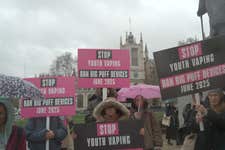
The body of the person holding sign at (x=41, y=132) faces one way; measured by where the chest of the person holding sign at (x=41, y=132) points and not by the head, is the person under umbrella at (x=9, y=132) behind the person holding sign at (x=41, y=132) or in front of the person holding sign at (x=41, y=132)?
in front

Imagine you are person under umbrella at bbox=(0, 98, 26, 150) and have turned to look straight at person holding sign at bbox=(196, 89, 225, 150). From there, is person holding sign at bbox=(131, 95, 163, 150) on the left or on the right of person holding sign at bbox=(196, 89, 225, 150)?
left

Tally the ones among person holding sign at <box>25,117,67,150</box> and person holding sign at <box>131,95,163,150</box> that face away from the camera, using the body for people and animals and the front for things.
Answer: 0

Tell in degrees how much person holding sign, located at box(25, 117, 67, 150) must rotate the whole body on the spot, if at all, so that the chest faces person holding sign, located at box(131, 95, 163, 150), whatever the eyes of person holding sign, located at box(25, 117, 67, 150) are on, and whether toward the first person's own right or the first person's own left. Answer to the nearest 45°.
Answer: approximately 90° to the first person's own left

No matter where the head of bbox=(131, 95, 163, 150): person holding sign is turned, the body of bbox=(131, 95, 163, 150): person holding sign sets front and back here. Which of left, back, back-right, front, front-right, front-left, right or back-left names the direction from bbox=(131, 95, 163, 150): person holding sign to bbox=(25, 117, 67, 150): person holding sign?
front-right

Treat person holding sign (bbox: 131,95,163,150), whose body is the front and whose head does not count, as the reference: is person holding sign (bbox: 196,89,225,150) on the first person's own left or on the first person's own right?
on the first person's own left

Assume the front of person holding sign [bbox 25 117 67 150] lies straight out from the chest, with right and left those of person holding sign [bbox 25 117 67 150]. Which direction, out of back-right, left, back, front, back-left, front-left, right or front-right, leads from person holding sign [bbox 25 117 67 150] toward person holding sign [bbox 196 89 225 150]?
front-left

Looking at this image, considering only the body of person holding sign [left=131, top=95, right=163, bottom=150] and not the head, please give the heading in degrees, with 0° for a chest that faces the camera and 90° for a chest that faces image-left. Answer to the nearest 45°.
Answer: approximately 45°

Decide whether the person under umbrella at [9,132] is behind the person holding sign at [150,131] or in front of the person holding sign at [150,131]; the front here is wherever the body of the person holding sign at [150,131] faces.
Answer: in front
